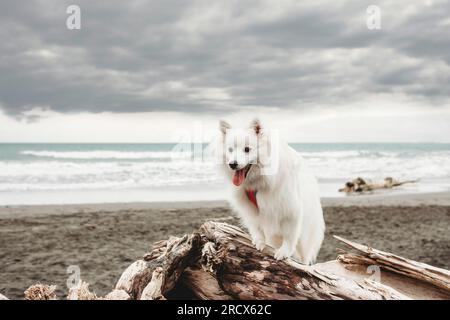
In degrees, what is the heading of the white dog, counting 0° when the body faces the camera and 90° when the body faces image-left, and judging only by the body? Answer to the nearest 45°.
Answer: approximately 45°

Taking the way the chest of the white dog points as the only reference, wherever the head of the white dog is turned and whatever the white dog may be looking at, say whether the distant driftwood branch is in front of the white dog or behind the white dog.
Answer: behind
